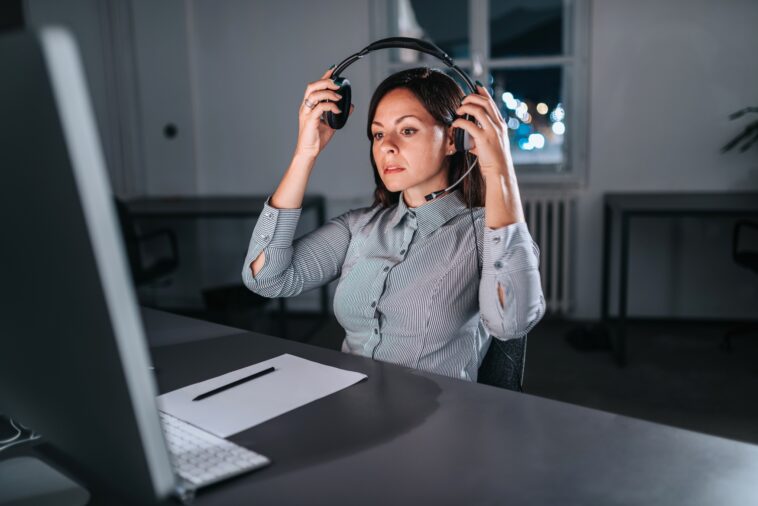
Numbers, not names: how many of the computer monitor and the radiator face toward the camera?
1

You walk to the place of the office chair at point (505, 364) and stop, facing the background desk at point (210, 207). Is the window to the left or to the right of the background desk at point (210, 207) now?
right

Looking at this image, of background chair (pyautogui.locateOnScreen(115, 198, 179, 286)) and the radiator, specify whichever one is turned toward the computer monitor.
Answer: the radiator

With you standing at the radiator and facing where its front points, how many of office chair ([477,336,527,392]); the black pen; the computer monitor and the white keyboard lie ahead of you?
4

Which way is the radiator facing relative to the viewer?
toward the camera

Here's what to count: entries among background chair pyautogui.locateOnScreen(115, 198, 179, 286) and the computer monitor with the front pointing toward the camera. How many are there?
0

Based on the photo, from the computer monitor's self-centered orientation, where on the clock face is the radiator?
The radiator is roughly at 12 o'clock from the computer monitor.

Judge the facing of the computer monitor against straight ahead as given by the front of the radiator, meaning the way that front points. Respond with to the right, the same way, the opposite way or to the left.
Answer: the opposite way

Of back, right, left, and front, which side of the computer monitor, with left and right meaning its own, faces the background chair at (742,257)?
front

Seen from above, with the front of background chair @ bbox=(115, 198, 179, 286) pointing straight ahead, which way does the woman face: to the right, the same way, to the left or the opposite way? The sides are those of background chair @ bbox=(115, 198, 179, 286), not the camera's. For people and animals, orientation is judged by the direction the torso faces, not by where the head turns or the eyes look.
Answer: the opposite way

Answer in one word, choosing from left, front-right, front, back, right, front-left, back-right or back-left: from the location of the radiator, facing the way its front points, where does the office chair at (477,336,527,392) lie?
front

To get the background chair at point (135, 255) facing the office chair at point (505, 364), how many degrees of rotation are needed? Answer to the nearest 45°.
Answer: approximately 90° to its right

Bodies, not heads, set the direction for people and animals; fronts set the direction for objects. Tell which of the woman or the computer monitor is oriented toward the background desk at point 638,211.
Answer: the computer monitor

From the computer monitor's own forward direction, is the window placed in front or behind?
in front

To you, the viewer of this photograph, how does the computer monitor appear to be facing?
facing away from the viewer and to the right of the viewer

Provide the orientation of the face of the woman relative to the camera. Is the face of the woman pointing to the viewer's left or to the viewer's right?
to the viewer's left
